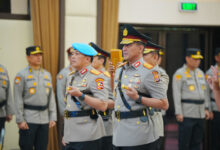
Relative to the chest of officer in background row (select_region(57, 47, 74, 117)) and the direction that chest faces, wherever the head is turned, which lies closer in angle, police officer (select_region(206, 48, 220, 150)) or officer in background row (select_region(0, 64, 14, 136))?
the police officer

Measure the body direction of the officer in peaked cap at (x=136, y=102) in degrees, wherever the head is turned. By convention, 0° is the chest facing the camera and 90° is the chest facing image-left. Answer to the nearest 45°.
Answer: approximately 45°

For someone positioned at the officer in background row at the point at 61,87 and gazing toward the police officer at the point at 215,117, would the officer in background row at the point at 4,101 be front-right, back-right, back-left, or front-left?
back-right

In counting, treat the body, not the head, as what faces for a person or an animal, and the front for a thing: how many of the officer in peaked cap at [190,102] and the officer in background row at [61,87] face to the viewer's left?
0

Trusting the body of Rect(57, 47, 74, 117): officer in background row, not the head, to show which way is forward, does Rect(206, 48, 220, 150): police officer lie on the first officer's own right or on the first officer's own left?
on the first officer's own left

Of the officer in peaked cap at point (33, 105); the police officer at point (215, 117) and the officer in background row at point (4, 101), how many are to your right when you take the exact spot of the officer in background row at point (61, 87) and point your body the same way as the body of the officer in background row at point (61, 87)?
2

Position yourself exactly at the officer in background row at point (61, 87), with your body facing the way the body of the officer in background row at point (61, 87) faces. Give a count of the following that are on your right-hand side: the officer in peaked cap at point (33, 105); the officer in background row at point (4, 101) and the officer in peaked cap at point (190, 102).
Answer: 2

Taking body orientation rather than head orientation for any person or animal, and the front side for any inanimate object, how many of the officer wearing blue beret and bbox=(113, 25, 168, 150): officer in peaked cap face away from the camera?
0

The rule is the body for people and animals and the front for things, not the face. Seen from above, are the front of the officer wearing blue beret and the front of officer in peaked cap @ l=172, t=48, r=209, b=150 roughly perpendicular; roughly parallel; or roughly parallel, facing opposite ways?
roughly perpendicular

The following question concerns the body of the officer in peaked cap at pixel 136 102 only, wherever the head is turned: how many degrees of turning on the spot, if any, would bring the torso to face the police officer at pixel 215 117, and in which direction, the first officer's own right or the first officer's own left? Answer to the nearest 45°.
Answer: approximately 180°

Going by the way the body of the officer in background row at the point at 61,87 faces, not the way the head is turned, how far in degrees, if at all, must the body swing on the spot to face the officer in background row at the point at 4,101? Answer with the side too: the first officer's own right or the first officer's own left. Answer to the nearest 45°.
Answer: approximately 90° to the first officer's own right

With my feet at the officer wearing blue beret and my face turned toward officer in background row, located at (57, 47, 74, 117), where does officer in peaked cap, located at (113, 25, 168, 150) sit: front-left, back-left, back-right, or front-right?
back-right
